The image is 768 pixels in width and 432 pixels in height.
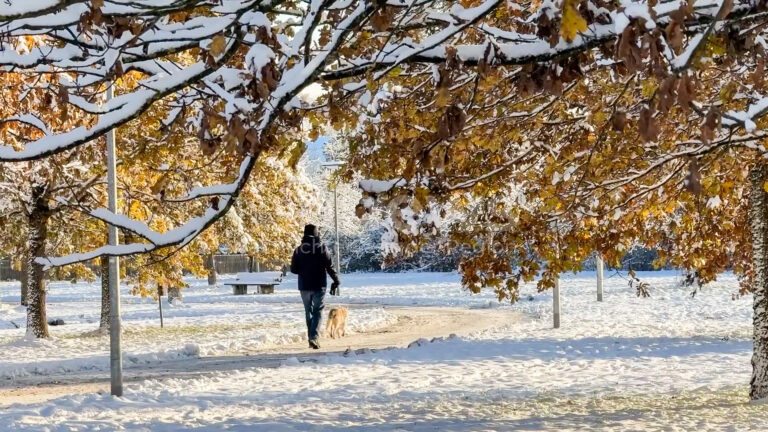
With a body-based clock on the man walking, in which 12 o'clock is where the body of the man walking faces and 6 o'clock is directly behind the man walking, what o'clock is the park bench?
The park bench is roughly at 12 o'clock from the man walking.

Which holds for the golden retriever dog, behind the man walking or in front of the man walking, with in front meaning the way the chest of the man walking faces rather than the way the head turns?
in front

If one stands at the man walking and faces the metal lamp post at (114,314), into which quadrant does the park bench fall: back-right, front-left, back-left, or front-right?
back-right

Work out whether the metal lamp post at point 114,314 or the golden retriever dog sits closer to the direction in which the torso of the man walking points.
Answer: the golden retriever dog

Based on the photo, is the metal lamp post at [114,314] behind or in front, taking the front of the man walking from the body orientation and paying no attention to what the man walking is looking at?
behind

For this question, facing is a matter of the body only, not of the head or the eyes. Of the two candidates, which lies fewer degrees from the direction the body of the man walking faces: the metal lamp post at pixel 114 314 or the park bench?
the park bench

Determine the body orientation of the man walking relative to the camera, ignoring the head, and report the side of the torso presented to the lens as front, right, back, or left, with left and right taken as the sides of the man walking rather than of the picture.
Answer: back

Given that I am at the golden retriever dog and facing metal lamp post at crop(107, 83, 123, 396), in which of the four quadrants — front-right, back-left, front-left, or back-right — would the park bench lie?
back-right

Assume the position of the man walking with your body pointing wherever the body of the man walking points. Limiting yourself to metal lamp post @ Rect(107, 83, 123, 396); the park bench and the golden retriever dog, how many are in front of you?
2
